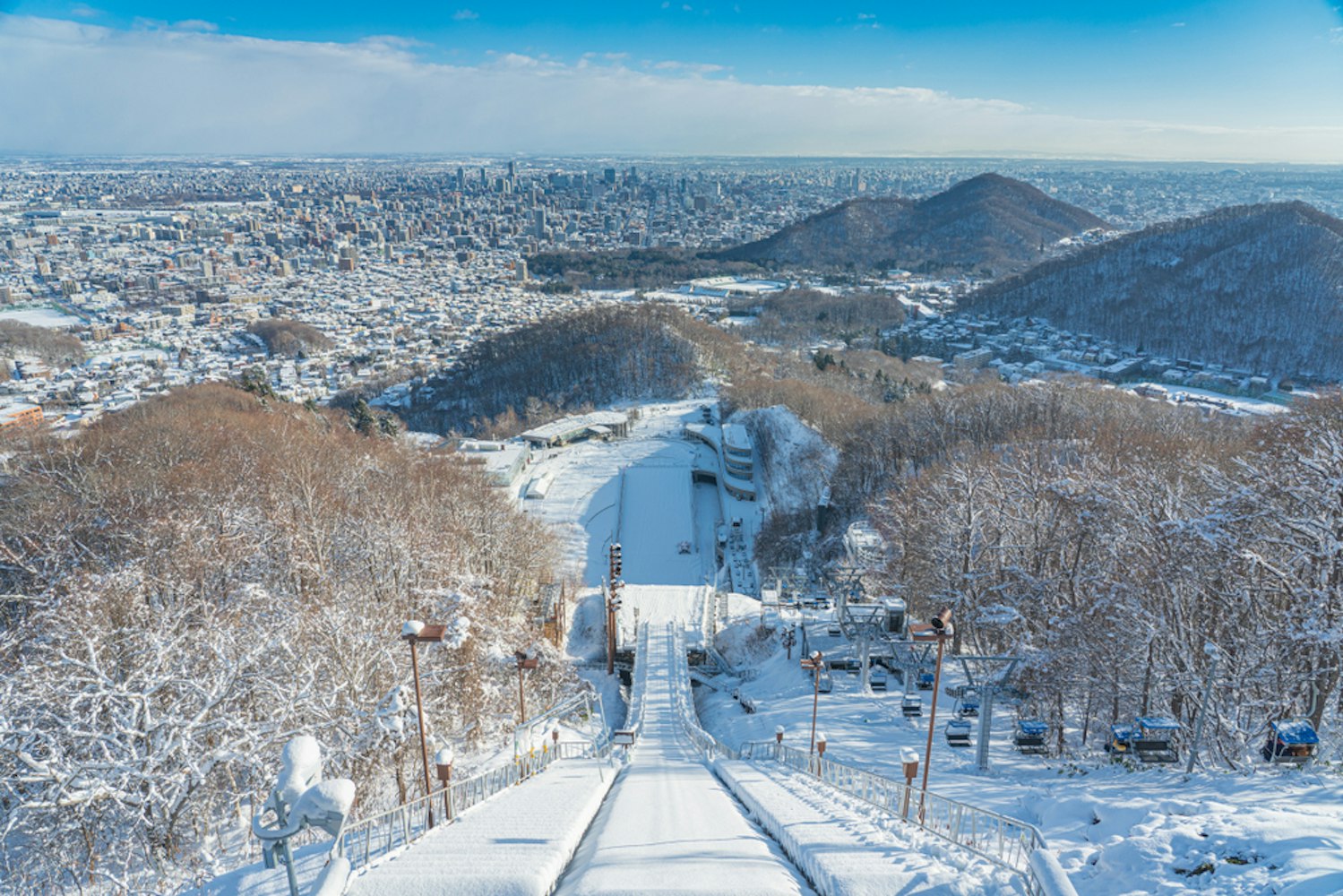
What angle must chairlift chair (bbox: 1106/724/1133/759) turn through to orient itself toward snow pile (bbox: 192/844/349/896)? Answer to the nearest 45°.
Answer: approximately 90° to its right

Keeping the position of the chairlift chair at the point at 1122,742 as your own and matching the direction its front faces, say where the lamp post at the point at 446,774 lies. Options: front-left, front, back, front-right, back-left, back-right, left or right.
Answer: right

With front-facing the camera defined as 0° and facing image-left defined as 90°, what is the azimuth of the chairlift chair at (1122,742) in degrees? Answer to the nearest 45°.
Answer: approximately 315°

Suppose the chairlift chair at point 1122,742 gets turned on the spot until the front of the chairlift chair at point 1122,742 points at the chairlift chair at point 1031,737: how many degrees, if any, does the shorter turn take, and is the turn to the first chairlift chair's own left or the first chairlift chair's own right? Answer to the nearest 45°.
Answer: approximately 180°

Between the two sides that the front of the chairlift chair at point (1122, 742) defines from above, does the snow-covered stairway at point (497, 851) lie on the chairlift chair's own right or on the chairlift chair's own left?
on the chairlift chair's own right

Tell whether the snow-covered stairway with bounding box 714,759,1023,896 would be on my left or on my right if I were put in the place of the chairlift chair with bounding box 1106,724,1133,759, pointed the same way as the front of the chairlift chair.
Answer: on my right
